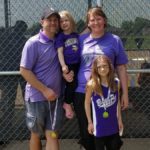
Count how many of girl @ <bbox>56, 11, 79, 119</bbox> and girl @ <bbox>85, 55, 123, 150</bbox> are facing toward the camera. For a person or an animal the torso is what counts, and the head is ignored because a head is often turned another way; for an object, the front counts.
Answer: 2

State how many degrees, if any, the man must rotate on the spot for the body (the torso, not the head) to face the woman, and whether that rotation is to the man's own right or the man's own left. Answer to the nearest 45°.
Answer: approximately 45° to the man's own left

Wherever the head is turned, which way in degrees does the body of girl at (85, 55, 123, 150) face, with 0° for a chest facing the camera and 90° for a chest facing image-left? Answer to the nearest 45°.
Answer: approximately 0°

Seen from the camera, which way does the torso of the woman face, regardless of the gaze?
toward the camera

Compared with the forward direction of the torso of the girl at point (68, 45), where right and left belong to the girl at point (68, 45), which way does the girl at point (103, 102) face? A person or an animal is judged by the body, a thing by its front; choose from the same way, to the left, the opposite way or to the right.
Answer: the same way

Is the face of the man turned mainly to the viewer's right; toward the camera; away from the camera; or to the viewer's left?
toward the camera

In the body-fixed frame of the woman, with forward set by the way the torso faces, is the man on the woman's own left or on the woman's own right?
on the woman's own right

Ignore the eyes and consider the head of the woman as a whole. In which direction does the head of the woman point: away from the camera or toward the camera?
toward the camera

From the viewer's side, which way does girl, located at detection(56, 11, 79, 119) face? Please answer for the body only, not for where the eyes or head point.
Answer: toward the camera

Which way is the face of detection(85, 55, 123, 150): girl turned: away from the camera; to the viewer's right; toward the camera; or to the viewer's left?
toward the camera

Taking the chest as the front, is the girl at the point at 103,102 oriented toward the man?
no

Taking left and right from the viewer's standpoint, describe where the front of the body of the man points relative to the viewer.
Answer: facing the viewer and to the right of the viewer
